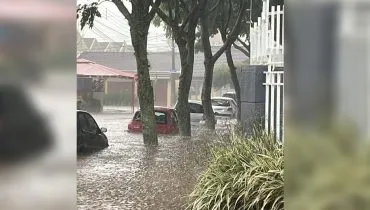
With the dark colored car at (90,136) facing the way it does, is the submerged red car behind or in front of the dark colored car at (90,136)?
in front

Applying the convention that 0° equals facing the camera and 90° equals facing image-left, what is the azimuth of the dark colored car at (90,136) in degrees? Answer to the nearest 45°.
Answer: approximately 225°

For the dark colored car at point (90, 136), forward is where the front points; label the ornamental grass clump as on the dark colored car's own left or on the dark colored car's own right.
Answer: on the dark colored car's own right

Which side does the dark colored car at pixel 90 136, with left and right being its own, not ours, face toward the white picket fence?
right

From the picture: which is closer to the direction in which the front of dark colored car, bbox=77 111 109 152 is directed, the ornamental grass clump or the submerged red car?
the submerged red car

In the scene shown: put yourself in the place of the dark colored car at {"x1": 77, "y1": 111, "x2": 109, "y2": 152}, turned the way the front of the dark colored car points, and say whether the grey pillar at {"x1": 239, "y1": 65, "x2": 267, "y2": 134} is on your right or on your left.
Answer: on your right
